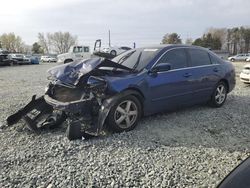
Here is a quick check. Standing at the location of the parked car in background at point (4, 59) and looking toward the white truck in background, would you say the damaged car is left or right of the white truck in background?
right

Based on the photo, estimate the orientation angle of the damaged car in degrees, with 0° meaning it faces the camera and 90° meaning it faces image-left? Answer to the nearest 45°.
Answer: approximately 45°
